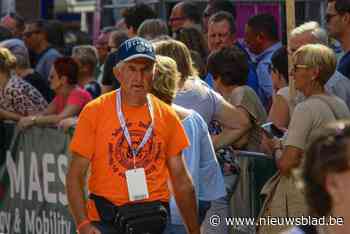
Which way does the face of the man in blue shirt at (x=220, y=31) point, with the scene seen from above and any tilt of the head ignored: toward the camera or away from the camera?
toward the camera

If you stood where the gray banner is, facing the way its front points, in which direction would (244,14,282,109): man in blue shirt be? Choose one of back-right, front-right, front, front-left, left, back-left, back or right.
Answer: left

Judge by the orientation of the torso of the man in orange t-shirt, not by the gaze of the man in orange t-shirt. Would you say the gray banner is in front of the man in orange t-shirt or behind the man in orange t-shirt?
behind

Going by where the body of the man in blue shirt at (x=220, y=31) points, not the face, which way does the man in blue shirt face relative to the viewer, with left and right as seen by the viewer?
facing the viewer and to the left of the viewer

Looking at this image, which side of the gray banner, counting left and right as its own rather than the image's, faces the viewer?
front

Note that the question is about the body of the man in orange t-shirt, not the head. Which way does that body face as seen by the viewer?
toward the camera

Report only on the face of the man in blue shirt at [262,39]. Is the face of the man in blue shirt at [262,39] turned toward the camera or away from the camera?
toward the camera
